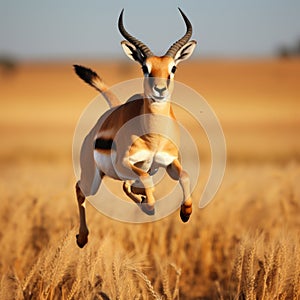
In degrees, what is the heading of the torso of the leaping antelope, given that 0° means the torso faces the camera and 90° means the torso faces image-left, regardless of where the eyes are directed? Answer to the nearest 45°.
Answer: approximately 315°
